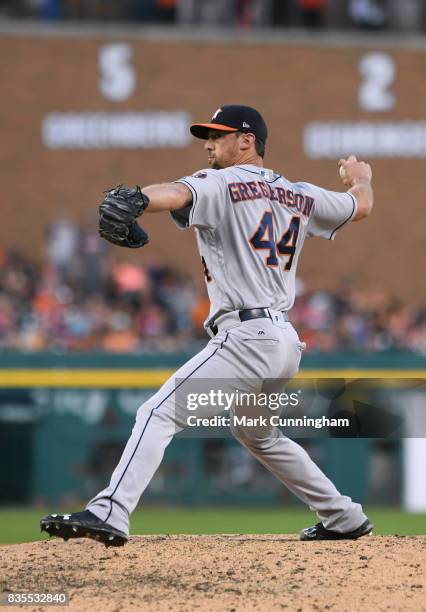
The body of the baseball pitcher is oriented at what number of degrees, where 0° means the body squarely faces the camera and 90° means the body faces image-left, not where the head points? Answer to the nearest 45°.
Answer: approximately 135°
